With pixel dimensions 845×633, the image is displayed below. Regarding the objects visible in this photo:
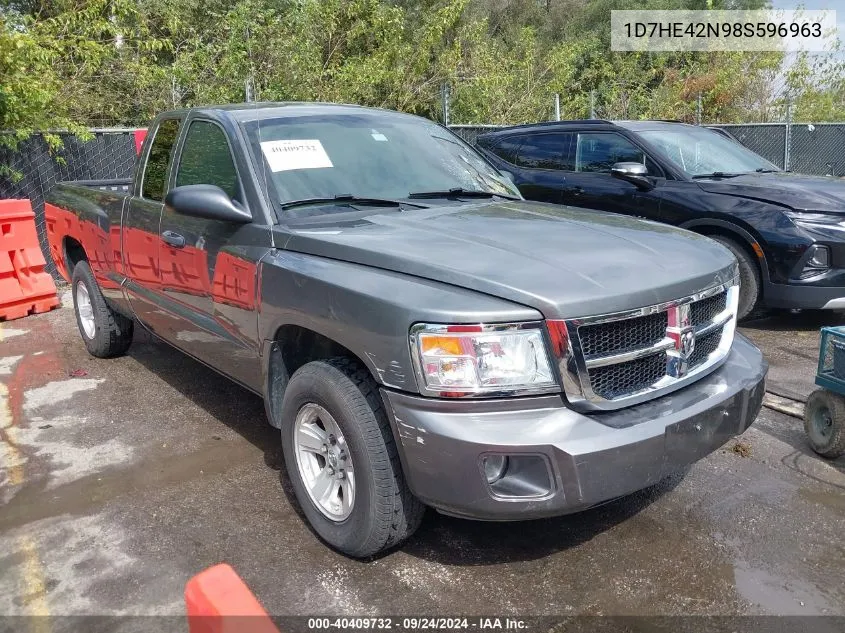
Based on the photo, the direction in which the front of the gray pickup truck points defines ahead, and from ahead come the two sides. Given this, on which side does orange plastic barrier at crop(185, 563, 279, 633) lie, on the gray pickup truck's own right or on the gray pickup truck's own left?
on the gray pickup truck's own right

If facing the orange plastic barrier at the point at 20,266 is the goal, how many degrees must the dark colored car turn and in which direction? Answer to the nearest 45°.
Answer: approximately 135° to its right

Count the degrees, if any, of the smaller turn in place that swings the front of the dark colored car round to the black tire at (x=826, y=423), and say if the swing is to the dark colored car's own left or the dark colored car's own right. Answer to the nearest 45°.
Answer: approximately 45° to the dark colored car's own right

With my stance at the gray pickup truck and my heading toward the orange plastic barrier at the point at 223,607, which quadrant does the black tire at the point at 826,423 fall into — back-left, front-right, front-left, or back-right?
front-left

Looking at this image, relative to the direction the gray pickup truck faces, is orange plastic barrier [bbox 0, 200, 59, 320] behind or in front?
behind

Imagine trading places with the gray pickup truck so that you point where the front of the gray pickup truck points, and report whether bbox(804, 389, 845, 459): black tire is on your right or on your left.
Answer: on your left

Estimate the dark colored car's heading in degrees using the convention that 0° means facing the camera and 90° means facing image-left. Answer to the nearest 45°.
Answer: approximately 315°

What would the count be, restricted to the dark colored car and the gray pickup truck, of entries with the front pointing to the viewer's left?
0

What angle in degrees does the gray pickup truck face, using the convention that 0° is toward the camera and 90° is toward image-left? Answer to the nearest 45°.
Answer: approximately 315°
